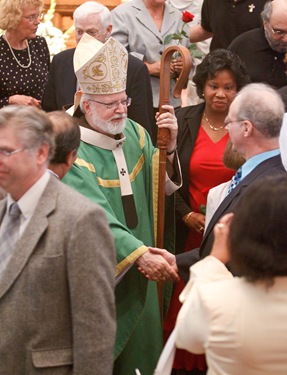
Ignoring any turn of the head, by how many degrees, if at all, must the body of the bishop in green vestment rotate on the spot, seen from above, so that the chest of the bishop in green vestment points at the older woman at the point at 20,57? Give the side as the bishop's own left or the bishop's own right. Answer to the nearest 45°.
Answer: approximately 180°

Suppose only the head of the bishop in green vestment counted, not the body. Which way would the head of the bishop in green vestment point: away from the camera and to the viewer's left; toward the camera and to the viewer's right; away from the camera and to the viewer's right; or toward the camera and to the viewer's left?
toward the camera and to the viewer's right

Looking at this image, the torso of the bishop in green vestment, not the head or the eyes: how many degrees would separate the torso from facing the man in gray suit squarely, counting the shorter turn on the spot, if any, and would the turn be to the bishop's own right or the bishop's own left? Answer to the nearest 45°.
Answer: approximately 45° to the bishop's own right

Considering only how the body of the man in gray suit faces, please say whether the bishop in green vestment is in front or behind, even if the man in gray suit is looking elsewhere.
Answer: behind

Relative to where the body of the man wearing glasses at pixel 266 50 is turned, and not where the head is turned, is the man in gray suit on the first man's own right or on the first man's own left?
on the first man's own right

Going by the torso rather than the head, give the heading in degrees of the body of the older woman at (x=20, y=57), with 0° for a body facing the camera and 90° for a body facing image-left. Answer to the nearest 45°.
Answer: approximately 315°

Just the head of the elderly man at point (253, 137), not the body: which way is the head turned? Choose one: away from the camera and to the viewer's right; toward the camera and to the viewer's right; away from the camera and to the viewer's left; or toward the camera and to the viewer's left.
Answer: away from the camera and to the viewer's left

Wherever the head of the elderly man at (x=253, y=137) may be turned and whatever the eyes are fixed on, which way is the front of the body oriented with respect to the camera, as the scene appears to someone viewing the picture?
to the viewer's left

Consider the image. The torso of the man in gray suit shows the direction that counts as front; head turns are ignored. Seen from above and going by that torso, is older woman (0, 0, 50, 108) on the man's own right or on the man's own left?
on the man's own right

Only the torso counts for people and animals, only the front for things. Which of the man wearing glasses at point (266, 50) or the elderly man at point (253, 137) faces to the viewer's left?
the elderly man
